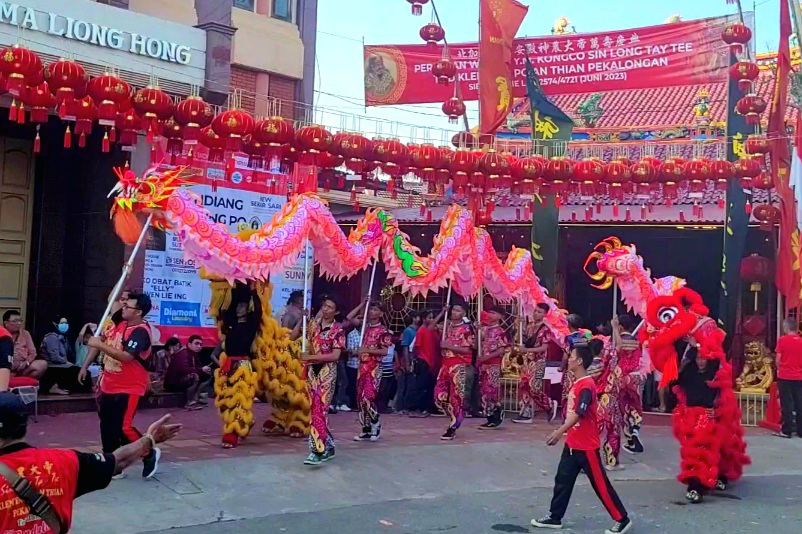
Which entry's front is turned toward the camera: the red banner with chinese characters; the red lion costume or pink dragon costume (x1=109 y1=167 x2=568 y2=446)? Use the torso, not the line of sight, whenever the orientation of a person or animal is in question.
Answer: the red banner with chinese characters

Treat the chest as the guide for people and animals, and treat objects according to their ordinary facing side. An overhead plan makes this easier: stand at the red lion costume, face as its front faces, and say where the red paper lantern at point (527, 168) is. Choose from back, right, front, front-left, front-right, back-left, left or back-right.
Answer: front-right

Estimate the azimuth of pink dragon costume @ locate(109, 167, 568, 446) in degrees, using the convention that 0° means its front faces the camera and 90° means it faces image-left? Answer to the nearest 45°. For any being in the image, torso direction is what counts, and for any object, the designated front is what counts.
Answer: approximately 90°

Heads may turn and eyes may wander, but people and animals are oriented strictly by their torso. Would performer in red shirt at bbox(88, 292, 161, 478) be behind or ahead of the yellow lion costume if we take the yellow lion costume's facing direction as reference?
ahead

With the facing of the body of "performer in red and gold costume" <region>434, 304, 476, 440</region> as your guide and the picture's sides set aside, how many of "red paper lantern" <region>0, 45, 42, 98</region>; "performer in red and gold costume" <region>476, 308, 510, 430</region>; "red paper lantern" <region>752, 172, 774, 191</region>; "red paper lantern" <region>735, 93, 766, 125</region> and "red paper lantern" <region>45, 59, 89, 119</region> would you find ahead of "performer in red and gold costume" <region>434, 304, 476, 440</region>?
2

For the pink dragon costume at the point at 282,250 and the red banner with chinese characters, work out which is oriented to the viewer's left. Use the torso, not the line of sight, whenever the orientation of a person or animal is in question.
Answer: the pink dragon costume

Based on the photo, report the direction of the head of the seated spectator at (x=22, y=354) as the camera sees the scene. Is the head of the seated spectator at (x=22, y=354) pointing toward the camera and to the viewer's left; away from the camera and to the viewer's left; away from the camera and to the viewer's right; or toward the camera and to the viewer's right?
toward the camera and to the viewer's right

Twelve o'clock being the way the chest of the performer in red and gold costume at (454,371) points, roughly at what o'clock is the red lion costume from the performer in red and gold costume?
The red lion costume is roughly at 9 o'clock from the performer in red and gold costume.

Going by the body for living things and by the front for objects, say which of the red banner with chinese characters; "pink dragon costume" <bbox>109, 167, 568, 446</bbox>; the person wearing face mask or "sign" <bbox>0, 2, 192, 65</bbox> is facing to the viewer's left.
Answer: the pink dragon costume

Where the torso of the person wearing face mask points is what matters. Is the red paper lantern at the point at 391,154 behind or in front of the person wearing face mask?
in front
